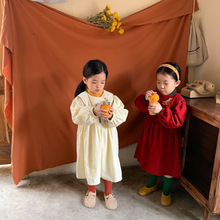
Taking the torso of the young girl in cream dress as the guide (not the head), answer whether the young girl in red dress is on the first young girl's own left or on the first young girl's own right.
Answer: on the first young girl's own left

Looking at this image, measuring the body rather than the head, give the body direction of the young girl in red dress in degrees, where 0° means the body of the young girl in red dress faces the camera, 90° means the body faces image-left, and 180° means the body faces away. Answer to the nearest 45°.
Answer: approximately 45°

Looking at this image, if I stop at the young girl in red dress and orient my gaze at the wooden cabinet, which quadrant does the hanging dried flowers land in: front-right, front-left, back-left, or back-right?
back-left

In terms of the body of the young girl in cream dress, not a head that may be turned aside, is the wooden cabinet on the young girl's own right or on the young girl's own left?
on the young girl's own left

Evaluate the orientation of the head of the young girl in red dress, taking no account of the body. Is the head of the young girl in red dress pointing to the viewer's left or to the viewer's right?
to the viewer's left

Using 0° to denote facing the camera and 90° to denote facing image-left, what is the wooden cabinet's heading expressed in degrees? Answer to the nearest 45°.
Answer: approximately 45°
